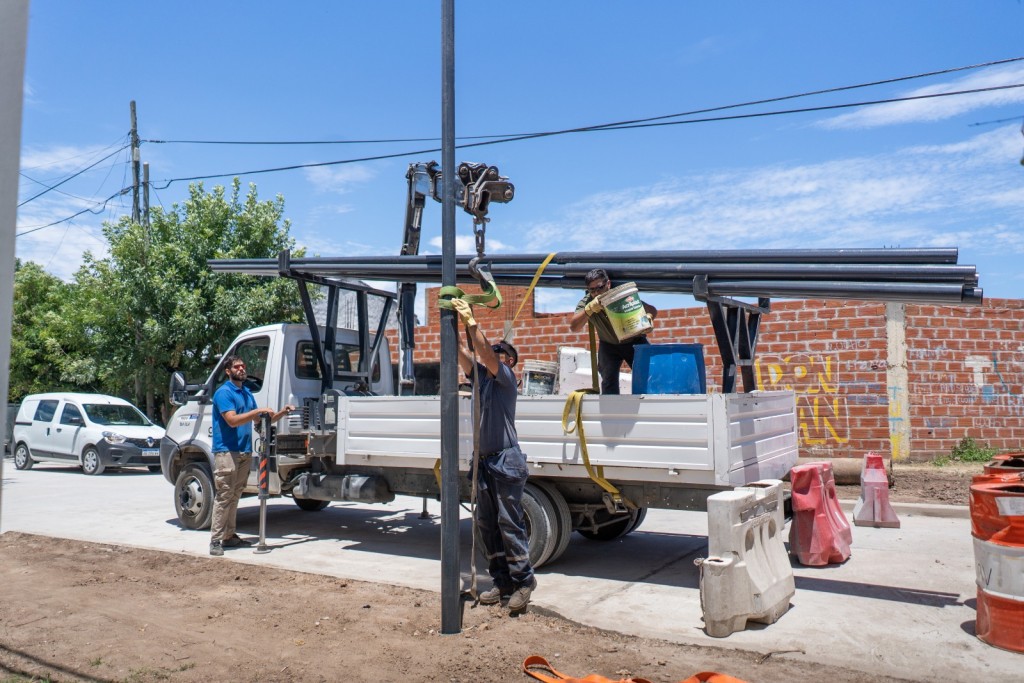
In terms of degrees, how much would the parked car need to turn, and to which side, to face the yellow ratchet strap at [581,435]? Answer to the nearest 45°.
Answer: approximately 45° to its right

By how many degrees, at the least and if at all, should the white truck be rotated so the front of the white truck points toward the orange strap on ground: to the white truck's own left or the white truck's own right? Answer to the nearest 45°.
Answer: approximately 135° to the white truck's own left

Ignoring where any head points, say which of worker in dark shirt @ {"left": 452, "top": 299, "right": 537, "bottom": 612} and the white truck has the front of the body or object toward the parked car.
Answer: the white truck

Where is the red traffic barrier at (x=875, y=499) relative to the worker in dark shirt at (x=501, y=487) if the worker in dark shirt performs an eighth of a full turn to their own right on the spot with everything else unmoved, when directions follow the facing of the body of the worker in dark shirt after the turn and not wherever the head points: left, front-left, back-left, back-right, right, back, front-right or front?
back-right

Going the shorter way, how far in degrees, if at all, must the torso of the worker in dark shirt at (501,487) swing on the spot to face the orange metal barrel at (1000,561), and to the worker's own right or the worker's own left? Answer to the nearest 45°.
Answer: approximately 135° to the worker's own left

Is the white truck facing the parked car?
yes

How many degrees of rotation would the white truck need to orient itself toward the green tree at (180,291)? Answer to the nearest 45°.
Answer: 0° — it already faces it

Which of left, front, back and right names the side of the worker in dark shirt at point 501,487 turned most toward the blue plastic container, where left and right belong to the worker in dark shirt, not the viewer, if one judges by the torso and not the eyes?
back

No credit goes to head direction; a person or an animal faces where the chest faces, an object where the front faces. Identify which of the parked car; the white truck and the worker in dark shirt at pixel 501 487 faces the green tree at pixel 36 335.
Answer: the white truck

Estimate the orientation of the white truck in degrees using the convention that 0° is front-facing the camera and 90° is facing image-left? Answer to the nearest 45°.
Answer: approximately 135°
